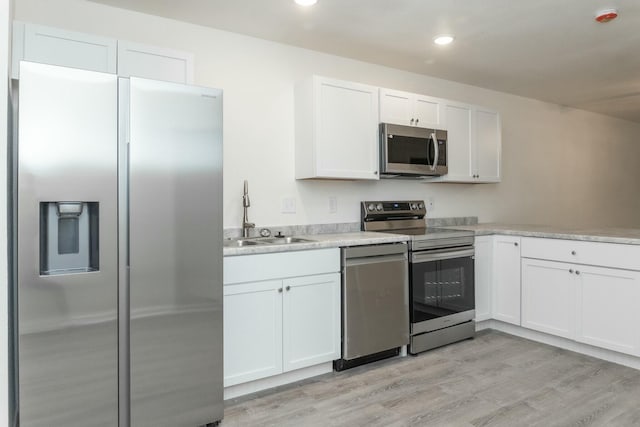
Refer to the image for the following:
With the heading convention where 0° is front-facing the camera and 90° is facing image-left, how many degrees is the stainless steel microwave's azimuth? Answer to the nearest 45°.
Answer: approximately 315°

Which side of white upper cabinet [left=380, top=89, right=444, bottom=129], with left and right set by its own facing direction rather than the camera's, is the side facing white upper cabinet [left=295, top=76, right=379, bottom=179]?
right

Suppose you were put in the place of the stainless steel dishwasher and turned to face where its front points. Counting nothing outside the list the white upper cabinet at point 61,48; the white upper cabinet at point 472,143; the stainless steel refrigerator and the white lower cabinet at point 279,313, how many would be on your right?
3

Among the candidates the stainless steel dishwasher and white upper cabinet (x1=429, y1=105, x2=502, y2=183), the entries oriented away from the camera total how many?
0

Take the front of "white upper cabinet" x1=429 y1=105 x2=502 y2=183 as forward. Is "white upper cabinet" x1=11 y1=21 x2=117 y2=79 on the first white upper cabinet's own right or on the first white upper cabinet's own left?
on the first white upper cabinet's own right

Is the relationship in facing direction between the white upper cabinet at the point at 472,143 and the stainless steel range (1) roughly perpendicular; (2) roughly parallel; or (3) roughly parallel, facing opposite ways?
roughly parallel

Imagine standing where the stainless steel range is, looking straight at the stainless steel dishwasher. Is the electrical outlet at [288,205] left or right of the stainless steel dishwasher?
right

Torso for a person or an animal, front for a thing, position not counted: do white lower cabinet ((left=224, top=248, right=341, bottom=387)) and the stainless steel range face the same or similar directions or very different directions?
same or similar directions

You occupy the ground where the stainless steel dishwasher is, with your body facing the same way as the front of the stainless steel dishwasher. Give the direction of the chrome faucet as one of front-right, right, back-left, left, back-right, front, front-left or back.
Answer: back-right

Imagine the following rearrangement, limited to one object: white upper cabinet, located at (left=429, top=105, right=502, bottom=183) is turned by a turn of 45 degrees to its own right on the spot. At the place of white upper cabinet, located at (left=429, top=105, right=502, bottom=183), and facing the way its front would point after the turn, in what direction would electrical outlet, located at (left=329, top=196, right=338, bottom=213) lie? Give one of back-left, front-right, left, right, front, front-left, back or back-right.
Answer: front-right

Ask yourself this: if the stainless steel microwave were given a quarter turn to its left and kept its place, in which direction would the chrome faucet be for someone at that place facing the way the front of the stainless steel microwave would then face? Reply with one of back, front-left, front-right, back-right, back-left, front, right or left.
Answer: back

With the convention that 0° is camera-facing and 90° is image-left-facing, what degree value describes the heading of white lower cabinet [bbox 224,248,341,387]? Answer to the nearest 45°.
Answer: approximately 315°

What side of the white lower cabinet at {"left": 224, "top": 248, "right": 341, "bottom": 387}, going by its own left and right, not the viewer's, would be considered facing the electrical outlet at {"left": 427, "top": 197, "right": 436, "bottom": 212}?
left

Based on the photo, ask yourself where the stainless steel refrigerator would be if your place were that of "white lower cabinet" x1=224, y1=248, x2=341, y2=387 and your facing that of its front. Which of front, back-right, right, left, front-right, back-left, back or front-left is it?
right

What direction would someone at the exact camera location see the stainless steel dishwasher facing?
facing the viewer and to the right of the viewer

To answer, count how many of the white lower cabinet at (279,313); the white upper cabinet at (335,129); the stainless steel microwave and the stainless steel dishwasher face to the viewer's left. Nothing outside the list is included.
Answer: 0
